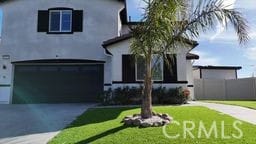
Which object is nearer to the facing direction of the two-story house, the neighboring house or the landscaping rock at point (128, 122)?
the landscaping rock

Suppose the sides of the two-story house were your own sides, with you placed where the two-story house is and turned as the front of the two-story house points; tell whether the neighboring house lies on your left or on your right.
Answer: on your left

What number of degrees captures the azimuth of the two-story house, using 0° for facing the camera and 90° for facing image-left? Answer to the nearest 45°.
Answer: approximately 0°
